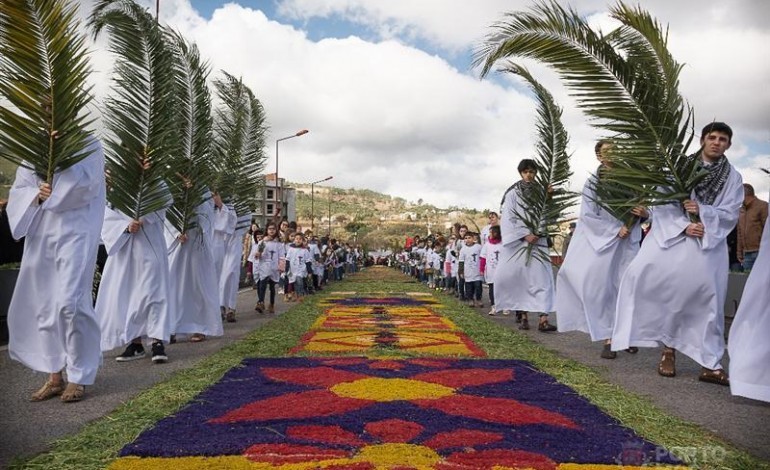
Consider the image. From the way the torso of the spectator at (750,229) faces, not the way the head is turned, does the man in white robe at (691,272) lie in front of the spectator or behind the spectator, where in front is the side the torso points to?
in front

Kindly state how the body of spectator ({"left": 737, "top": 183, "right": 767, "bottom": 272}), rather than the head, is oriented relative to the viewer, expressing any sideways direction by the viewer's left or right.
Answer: facing the viewer and to the left of the viewer

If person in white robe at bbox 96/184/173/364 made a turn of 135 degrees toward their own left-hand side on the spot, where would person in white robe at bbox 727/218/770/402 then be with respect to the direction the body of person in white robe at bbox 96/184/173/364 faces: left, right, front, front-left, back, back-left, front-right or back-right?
right

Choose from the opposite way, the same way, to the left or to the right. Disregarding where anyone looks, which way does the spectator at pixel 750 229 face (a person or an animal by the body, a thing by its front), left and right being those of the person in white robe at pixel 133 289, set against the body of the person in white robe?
to the right

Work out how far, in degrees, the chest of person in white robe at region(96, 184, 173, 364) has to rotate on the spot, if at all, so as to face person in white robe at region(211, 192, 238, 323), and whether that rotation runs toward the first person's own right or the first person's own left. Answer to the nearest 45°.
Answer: approximately 180°

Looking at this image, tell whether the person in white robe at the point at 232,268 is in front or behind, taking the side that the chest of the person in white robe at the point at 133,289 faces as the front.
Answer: behind

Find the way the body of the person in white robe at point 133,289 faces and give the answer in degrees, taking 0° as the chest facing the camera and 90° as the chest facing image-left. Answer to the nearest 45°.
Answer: approximately 0°

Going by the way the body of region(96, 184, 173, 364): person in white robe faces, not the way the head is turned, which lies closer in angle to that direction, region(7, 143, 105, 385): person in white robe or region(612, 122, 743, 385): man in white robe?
the person in white robe

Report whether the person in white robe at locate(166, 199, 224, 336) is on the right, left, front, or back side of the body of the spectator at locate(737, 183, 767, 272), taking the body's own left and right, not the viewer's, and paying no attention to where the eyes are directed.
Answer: front

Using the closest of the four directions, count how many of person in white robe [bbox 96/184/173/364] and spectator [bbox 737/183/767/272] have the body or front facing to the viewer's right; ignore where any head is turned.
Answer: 0

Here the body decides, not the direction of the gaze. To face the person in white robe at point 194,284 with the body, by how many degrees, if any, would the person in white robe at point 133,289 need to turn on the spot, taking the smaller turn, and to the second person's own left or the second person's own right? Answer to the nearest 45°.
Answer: approximately 135° to the second person's own left

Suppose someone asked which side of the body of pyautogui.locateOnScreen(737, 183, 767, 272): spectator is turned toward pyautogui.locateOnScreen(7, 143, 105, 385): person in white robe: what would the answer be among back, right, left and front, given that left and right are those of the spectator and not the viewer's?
front
